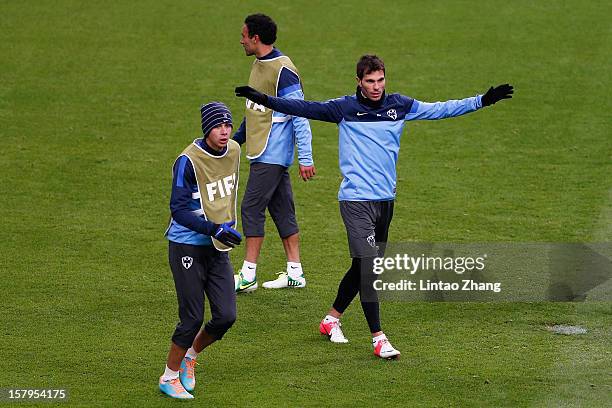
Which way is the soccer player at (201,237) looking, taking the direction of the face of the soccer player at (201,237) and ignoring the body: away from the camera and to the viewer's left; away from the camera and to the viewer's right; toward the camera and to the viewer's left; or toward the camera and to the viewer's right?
toward the camera and to the viewer's right

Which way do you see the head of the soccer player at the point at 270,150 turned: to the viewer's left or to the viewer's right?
to the viewer's left

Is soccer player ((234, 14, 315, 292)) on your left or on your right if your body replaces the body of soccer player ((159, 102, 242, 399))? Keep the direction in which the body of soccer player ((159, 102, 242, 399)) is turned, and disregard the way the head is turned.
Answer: on your left

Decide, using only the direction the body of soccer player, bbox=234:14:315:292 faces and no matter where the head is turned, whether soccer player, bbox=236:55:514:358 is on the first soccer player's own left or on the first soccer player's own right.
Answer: on the first soccer player's own left

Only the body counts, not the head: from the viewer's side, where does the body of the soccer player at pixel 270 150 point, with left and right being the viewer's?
facing to the left of the viewer

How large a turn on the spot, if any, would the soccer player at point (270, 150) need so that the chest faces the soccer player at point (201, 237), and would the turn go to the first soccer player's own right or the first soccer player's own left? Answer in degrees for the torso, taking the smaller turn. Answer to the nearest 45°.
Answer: approximately 90° to the first soccer player's own left

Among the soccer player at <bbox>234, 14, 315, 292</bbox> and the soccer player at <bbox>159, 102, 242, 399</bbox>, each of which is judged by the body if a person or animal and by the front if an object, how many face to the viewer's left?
1
